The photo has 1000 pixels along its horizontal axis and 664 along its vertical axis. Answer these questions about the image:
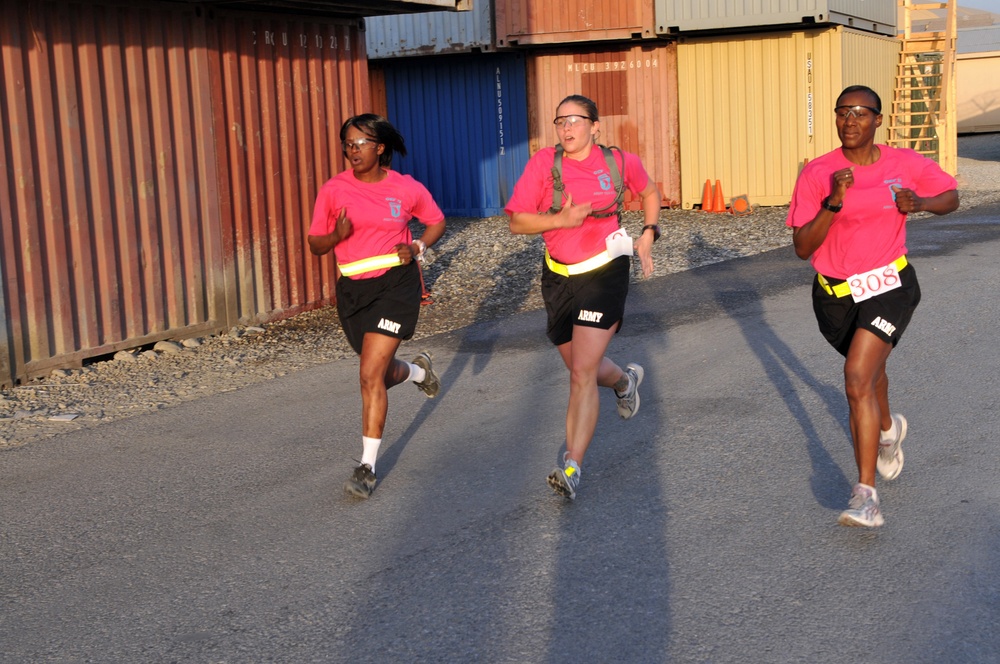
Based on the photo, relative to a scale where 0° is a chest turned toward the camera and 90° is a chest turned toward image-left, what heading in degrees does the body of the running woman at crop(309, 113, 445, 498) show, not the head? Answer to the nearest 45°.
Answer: approximately 45°

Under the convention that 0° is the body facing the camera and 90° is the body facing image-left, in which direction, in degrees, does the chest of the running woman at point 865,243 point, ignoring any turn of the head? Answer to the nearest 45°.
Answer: approximately 0°

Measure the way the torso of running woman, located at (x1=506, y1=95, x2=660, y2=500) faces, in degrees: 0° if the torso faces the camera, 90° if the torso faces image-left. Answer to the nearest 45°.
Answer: approximately 45°

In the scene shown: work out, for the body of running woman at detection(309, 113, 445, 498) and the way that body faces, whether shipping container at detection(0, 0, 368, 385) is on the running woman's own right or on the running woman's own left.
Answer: on the running woman's own right

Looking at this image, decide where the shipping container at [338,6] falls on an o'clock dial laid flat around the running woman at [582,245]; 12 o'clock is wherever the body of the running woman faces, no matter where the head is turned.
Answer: The shipping container is roughly at 4 o'clock from the running woman.

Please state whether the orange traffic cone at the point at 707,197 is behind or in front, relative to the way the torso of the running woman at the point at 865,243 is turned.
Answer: behind

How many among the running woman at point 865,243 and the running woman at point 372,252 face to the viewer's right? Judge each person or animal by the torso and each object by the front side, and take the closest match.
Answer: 0

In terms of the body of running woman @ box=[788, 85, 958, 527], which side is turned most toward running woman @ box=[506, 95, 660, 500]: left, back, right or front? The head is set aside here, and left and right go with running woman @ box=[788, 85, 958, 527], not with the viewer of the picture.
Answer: right

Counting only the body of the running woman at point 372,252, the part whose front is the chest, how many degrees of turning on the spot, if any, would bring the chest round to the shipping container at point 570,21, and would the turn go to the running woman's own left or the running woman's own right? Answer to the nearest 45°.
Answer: approximately 135° to the running woman's own right

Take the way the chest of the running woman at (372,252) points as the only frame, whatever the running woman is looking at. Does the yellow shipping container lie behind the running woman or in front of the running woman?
behind

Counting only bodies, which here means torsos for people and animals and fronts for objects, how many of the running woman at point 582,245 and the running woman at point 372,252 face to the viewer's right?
0
